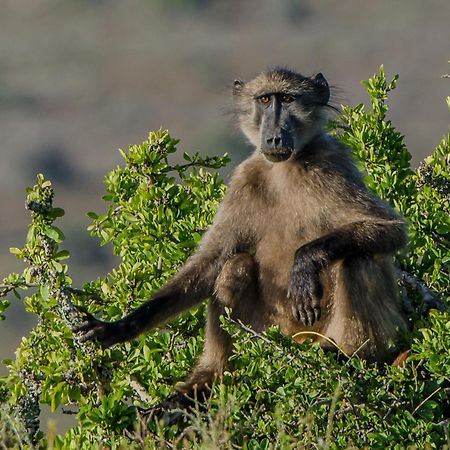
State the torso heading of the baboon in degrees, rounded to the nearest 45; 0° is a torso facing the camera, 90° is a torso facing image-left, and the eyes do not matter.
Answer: approximately 0°
